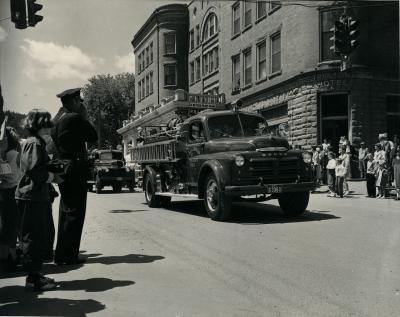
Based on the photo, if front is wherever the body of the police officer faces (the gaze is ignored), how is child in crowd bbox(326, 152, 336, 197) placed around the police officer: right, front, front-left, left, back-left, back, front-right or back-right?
front-left

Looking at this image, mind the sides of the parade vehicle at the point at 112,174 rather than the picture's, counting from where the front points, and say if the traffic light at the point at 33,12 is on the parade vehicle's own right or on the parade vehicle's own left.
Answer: on the parade vehicle's own right

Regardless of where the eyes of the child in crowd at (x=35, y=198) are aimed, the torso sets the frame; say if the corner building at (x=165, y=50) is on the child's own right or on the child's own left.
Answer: on the child's own left

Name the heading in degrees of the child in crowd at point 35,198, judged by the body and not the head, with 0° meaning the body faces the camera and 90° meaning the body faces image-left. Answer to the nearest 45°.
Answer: approximately 270°
